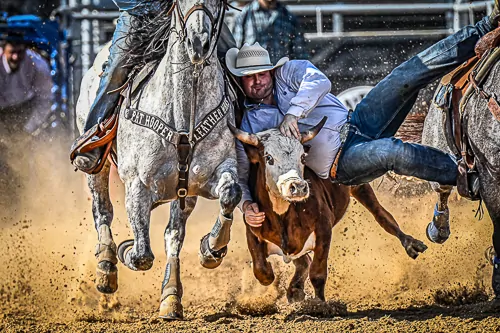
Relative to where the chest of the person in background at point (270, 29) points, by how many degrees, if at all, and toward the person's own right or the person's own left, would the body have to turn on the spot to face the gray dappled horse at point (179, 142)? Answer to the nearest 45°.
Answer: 0° — they already face it

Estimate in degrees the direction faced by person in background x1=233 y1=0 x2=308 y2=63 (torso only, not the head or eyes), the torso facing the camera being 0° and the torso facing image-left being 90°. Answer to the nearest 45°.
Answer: approximately 0°

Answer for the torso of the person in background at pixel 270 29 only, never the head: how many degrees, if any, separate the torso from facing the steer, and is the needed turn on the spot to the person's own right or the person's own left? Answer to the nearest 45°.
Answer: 0° — they already face it

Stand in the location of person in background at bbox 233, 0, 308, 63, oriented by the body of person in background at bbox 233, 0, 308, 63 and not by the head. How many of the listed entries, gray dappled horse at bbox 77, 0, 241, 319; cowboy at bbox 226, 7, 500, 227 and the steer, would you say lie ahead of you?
3

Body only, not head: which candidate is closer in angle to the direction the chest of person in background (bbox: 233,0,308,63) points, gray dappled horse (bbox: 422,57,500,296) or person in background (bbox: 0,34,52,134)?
the gray dappled horse

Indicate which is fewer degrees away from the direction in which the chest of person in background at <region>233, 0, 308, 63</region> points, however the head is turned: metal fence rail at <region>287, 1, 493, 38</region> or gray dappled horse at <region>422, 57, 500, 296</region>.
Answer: the gray dappled horse

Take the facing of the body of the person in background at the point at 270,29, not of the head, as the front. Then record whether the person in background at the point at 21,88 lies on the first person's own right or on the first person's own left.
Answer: on the first person's own right
